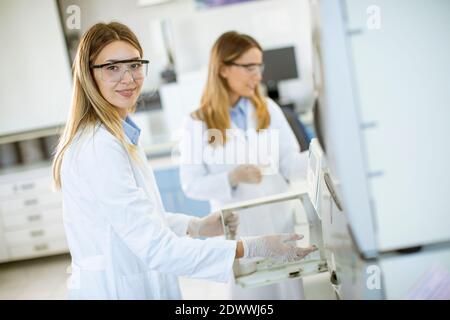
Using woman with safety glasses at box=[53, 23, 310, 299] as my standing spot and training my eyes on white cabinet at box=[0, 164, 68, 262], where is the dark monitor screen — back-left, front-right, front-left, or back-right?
front-right

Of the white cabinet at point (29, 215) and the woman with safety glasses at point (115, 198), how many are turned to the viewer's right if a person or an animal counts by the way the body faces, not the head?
1

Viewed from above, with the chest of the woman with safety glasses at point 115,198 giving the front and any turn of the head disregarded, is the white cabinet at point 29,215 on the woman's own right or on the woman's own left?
on the woman's own left

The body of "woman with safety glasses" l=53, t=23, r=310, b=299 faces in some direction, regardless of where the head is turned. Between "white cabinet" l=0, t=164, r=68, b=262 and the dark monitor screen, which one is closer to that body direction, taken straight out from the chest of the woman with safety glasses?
the dark monitor screen

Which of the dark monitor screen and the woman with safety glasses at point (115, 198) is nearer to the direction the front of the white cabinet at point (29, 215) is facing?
the woman with safety glasses

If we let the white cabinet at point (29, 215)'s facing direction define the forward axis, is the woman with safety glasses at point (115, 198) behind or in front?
in front

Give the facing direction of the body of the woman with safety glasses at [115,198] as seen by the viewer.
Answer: to the viewer's right

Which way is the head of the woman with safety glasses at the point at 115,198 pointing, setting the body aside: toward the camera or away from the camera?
toward the camera

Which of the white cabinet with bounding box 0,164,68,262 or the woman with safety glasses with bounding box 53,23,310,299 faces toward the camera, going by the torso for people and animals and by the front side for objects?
the white cabinet

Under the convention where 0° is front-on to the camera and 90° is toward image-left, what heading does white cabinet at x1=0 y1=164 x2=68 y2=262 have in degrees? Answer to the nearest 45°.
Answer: approximately 0°

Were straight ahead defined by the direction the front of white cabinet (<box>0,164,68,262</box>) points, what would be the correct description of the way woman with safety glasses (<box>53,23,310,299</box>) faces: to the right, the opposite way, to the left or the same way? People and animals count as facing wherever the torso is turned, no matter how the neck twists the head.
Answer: to the left
